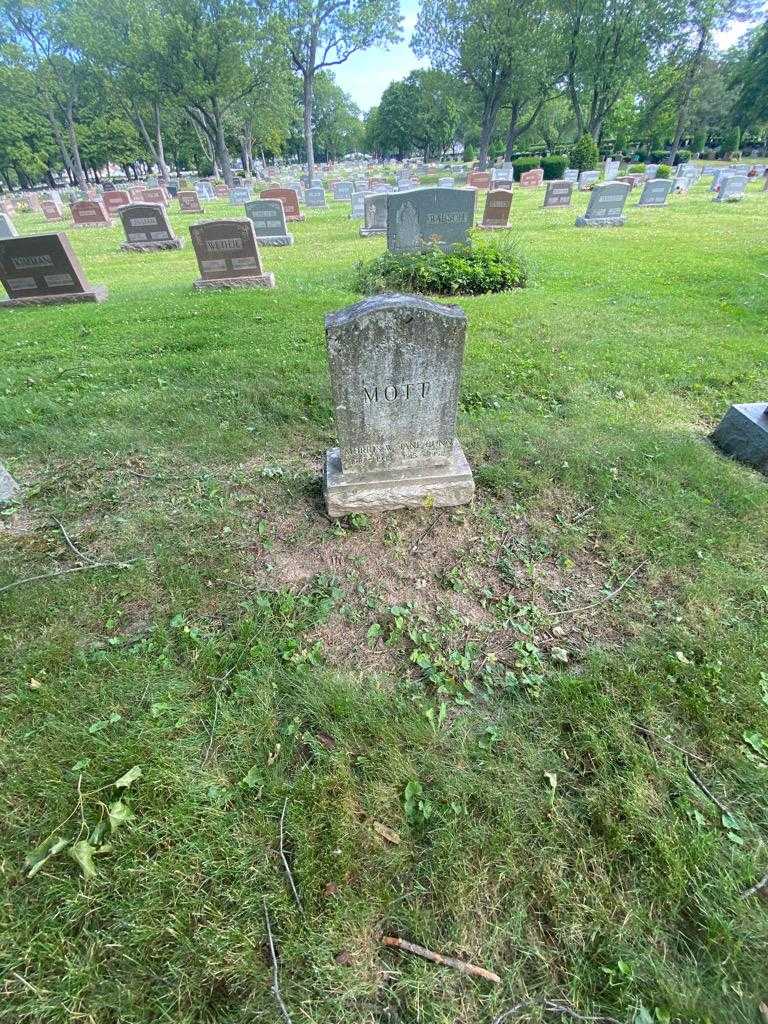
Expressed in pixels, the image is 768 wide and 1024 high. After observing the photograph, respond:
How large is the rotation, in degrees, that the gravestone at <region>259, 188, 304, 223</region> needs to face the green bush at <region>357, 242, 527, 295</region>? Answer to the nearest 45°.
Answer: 0° — it already faces it

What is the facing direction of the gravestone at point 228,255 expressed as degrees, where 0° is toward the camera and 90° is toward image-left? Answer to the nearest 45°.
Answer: approximately 0°

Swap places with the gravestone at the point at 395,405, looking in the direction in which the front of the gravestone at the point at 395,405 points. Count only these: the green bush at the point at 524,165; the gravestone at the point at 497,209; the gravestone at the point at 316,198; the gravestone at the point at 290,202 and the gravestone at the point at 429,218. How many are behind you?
5

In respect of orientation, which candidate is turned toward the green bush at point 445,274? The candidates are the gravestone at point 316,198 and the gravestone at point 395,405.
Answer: the gravestone at point 316,198

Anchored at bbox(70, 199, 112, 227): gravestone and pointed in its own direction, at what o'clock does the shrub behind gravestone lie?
The shrub behind gravestone is roughly at 7 o'clock from the gravestone.

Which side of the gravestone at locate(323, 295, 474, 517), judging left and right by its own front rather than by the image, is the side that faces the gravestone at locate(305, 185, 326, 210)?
back

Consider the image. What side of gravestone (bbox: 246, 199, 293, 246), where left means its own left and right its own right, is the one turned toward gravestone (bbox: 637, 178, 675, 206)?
left

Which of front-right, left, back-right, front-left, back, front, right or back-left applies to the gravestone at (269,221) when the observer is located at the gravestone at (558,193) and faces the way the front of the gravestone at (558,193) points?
front-right

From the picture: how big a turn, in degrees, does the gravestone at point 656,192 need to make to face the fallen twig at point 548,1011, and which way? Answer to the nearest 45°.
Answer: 0° — it already faces it

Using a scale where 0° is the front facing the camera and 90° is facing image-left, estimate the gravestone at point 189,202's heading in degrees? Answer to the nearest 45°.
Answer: approximately 0°

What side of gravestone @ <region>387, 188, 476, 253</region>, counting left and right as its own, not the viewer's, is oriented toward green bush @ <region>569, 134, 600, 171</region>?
back

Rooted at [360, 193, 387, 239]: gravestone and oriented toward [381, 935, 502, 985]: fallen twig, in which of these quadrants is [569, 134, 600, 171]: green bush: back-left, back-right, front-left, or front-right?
back-left
